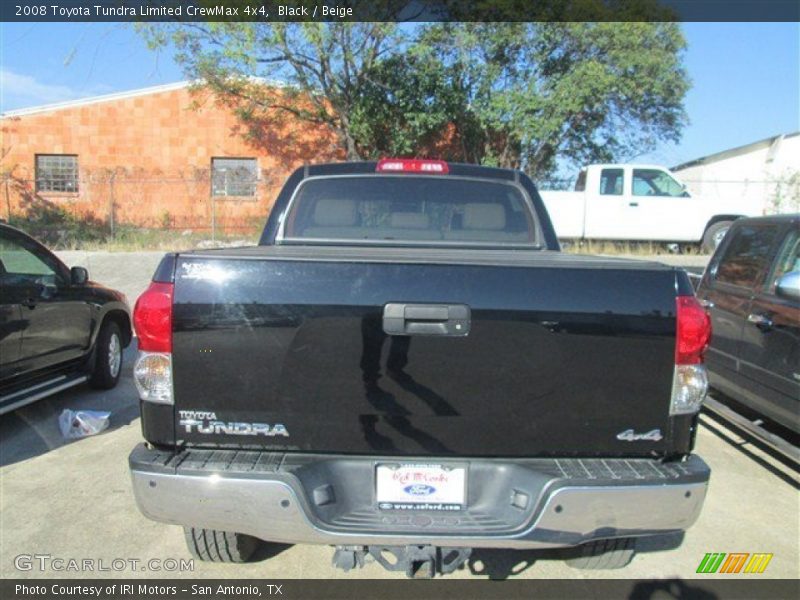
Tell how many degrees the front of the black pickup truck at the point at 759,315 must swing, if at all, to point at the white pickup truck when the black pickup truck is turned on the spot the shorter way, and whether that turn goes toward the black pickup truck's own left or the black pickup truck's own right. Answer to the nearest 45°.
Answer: approximately 135° to the black pickup truck's own left

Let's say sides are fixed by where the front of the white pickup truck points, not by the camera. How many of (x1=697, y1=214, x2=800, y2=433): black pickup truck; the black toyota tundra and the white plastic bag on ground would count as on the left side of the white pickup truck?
0

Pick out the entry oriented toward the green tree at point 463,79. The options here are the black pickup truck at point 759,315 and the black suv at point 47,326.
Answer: the black suv at point 47,326

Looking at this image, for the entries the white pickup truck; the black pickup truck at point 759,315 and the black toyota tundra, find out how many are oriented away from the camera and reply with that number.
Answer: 1

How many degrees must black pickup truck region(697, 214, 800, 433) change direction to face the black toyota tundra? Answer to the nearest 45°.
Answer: approximately 45° to its right

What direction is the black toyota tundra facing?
away from the camera

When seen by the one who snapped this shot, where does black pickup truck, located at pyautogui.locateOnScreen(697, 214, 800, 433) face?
facing the viewer and to the right of the viewer

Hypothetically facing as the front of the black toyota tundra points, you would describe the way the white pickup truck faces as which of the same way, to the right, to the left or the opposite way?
to the right

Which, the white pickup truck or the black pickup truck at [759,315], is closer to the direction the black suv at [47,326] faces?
the white pickup truck

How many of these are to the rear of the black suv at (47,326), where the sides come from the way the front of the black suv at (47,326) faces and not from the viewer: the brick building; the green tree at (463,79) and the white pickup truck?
0

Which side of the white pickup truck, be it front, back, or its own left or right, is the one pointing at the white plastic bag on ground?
right

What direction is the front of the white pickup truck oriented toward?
to the viewer's right

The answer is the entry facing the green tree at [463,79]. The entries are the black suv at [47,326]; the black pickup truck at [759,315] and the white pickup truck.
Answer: the black suv at [47,326]

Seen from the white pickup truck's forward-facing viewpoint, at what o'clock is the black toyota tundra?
The black toyota tundra is roughly at 3 o'clock from the white pickup truck.

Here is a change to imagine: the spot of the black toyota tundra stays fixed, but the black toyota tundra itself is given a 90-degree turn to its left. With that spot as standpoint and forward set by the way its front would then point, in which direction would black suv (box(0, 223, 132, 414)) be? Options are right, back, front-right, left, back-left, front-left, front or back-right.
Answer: front-right

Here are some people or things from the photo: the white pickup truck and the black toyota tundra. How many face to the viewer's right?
1

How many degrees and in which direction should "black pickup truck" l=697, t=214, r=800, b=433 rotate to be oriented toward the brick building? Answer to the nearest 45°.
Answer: approximately 180°

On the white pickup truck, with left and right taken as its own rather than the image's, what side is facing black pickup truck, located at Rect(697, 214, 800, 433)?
right

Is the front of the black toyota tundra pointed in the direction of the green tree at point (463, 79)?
yes
